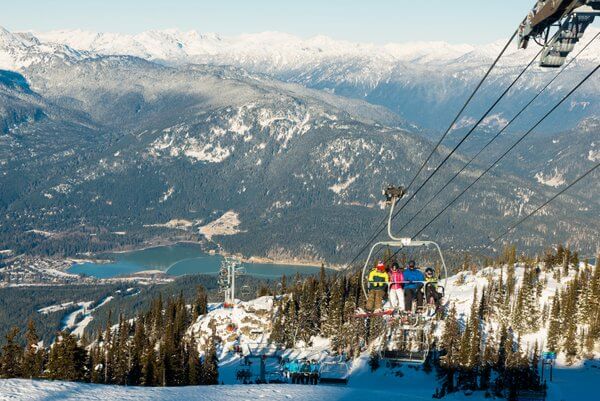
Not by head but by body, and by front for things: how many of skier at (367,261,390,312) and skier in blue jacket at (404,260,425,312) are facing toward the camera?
2

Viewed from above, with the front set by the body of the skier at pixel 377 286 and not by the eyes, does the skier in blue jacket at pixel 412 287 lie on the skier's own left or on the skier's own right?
on the skier's own left

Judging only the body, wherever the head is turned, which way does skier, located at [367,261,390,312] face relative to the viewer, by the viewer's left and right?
facing the viewer

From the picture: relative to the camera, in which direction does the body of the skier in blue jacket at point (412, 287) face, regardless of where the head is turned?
toward the camera

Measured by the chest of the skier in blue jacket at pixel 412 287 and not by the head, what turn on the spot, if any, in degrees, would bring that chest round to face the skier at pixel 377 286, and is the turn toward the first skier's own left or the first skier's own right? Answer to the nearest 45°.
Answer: approximately 90° to the first skier's own right

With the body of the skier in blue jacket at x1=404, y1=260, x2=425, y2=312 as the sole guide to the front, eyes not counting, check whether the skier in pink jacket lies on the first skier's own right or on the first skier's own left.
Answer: on the first skier's own right

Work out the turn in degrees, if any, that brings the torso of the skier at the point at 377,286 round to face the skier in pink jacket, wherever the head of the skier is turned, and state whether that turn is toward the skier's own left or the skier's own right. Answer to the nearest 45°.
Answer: approximately 45° to the skier's own left

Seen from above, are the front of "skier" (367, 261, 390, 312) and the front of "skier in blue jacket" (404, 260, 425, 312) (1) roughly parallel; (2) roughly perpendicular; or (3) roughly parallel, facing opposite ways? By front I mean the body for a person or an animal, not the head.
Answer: roughly parallel
